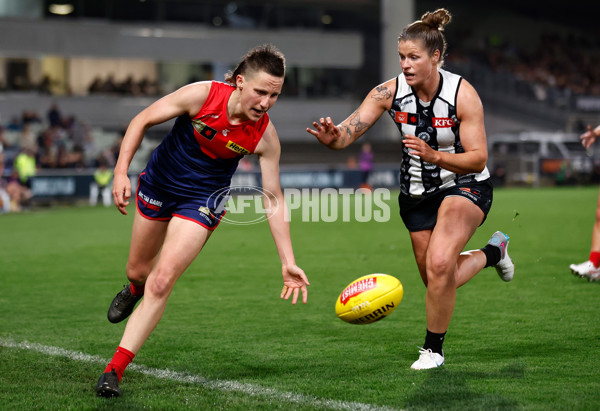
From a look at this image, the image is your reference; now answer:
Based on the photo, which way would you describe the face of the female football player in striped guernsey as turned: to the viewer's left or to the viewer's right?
to the viewer's left

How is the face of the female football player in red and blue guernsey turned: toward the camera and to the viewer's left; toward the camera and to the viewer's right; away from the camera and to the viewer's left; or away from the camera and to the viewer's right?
toward the camera and to the viewer's right

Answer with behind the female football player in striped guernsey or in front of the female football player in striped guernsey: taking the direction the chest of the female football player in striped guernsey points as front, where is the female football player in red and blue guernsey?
in front

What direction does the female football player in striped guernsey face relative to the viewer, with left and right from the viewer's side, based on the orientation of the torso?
facing the viewer and to the left of the viewer
